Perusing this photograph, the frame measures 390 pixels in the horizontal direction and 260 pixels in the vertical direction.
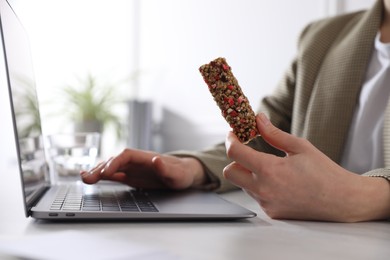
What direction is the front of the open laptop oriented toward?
to the viewer's right

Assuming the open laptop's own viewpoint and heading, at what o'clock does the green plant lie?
The green plant is roughly at 9 o'clock from the open laptop.
